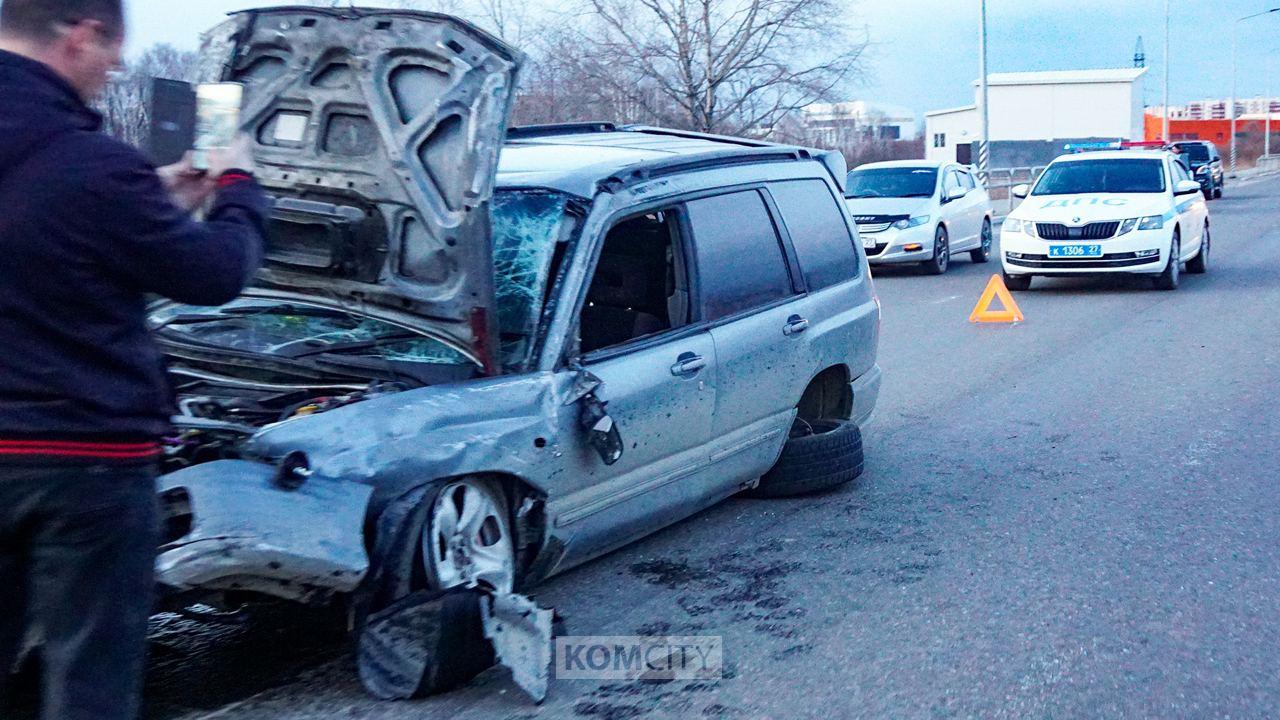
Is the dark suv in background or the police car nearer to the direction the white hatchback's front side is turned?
the police car

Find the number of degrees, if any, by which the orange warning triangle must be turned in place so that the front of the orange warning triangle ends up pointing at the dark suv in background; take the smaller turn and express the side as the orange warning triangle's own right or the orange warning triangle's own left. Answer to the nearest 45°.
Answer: approximately 180°

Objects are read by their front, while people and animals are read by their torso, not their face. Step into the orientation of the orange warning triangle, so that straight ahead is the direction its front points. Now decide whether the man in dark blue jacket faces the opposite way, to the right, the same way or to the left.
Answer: the opposite way

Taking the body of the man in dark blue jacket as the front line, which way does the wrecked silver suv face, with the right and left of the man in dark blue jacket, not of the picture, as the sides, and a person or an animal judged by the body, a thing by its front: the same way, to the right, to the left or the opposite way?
the opposite way

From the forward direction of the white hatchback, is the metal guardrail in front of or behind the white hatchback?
behind

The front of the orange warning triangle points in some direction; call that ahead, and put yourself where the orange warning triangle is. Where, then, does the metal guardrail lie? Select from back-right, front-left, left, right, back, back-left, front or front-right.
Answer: back

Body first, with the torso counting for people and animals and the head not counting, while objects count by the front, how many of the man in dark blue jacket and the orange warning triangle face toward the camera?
1

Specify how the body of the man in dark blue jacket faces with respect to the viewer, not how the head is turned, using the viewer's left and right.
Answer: facing away from the viewer and to the right of the viewer
